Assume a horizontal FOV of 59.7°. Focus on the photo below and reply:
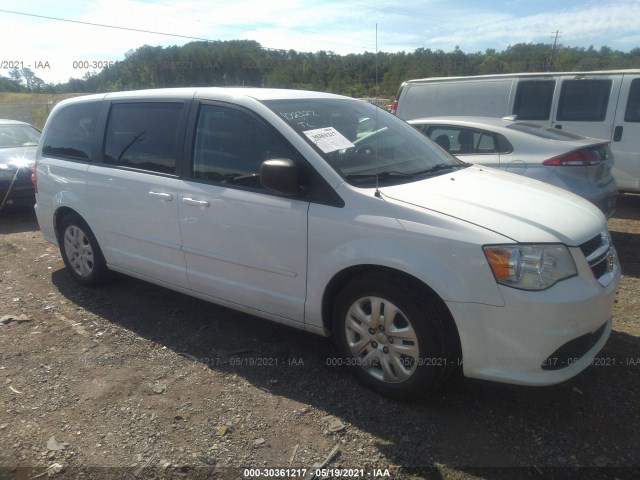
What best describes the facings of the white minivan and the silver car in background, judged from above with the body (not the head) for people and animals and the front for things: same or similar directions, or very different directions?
very different directions

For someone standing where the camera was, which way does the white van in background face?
facing to the right of the viewer

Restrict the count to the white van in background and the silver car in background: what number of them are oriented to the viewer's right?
1

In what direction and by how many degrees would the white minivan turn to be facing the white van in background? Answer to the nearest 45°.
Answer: approximately 90° to its left

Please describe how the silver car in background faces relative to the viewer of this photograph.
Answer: facing away from the viewer and to the left of the viewer

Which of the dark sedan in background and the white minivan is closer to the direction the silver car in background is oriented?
the dark sedan in background

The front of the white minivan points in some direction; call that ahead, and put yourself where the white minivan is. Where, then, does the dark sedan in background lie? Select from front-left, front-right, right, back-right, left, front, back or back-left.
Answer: back

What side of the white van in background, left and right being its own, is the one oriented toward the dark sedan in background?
back

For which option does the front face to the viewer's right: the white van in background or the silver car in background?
the white van in background
